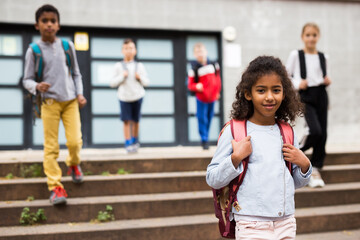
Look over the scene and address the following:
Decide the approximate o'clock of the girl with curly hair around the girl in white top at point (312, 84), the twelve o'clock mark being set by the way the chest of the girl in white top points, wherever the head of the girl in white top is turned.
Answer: The girl with curly hair is roughly at 12 o'clock from the girl in white top.

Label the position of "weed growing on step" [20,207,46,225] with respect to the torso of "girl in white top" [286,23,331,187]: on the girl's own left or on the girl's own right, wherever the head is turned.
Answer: on the girl's own right

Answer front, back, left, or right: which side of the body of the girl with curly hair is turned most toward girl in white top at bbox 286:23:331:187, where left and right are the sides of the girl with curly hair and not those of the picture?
back

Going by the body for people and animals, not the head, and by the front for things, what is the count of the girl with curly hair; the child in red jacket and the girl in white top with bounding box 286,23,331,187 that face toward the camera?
3

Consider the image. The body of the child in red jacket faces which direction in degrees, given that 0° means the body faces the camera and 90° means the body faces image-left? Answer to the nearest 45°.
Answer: approximately 0°
